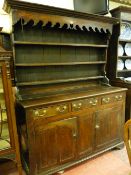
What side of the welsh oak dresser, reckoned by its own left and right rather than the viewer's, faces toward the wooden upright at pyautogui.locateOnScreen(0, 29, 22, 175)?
right

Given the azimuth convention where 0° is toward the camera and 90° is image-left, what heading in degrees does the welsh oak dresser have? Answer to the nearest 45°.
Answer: approximately 315°
